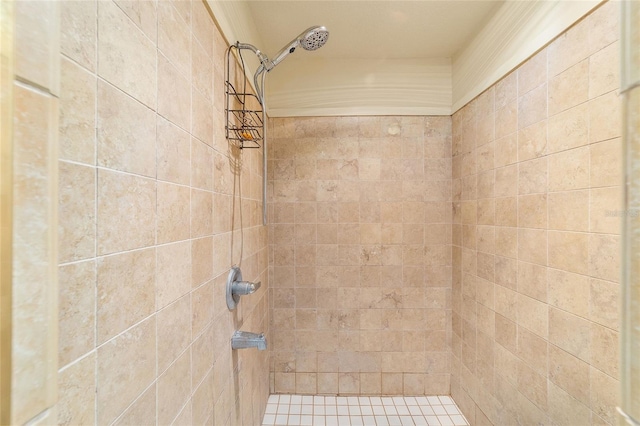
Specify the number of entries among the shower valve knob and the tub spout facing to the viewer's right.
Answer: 2

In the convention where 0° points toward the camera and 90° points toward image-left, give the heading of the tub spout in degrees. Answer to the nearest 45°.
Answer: approximately 270°

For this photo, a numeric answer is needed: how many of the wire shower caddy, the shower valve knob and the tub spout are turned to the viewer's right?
3

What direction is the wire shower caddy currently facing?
to the viewer's right

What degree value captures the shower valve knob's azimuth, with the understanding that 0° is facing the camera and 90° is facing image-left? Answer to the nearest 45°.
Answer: approximately 270°

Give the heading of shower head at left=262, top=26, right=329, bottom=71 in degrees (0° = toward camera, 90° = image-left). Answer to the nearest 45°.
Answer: approximately 315°

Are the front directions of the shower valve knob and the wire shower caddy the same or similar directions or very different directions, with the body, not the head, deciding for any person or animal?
same or similar directions
